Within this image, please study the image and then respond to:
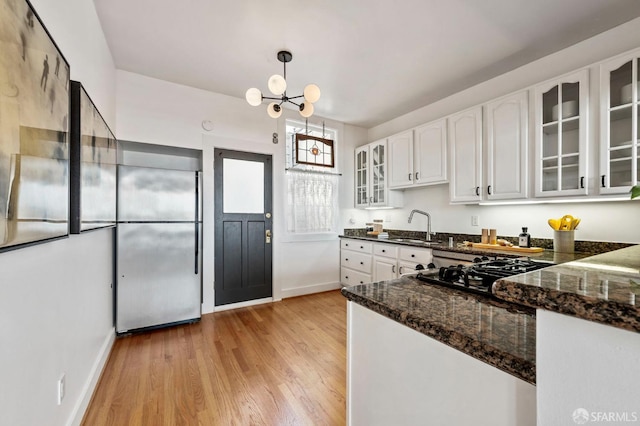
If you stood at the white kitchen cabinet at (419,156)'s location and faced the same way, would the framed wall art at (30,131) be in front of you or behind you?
in front

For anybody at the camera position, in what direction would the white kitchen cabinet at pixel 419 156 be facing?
facing the viewer and to the left of the viewer

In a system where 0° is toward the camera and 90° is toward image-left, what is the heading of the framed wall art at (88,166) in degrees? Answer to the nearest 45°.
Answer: approximately 270°

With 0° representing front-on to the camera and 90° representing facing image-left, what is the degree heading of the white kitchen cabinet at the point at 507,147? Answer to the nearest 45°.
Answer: approximately 45°

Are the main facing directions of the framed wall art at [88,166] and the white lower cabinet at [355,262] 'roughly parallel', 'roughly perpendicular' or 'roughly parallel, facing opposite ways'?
roughly parallel, facing opposite ways

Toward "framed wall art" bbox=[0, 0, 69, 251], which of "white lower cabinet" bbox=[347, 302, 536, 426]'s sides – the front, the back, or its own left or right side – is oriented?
left

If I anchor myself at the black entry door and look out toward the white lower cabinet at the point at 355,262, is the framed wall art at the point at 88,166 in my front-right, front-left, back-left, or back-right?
back-right

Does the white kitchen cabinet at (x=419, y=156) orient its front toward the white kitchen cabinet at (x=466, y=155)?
no

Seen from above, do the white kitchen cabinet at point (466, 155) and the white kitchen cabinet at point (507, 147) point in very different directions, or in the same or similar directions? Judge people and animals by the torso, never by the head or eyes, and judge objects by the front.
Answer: same or similar directions

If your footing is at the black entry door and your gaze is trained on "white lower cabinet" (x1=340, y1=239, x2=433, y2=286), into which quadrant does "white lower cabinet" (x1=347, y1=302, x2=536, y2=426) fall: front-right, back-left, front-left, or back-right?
front-right

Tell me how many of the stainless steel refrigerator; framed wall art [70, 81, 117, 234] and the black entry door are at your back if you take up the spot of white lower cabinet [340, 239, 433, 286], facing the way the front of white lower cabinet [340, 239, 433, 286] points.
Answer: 0

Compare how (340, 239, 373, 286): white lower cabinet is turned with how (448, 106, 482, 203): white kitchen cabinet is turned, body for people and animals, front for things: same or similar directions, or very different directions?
same or similar directions

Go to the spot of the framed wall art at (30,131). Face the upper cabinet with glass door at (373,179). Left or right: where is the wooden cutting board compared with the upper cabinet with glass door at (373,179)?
right

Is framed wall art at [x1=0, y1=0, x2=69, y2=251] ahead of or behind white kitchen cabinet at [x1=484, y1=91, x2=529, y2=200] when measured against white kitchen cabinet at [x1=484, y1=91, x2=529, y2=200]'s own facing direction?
ahead

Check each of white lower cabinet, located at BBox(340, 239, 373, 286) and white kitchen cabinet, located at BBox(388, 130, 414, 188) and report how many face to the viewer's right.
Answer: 0

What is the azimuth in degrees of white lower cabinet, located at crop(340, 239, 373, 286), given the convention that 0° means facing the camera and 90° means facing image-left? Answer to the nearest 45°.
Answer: approximately 45°
